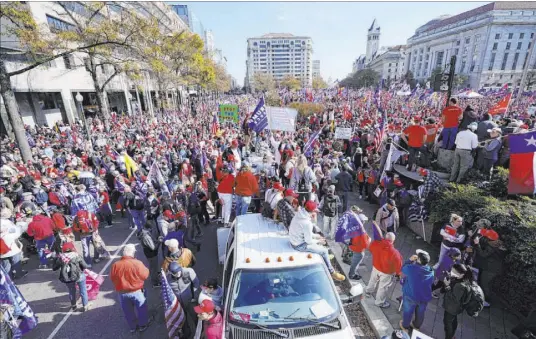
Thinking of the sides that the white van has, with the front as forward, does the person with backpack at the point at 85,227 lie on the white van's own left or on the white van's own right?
on the white van's own right

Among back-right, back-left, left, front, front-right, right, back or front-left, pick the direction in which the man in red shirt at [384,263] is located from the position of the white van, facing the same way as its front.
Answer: back-left

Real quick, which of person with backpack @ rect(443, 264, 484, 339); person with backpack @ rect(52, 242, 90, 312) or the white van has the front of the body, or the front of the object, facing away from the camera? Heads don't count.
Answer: person with backpack @ rect(52, 242, 90, 312)

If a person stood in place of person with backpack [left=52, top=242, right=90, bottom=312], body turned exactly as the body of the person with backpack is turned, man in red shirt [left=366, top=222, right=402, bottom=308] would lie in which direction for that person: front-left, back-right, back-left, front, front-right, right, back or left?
back-right

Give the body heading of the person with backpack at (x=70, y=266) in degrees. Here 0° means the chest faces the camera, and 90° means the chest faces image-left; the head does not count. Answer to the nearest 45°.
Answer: approximately 180°

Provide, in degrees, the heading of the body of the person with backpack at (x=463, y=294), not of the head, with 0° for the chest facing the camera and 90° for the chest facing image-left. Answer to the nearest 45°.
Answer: approximately 90°

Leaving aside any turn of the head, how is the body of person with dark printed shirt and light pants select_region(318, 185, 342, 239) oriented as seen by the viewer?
toward the camera

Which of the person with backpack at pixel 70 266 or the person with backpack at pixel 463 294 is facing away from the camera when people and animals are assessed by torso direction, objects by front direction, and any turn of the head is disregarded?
the person with backpack at pixel 70 266
